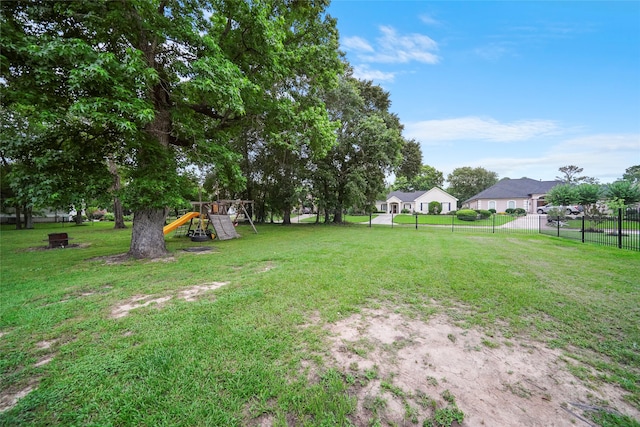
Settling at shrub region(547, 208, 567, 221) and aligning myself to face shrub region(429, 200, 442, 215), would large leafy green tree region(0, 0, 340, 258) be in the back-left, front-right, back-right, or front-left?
back-left

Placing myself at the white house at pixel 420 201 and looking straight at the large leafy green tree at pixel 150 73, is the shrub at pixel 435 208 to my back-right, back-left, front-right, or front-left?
front-left

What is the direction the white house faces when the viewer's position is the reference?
facing the viewer

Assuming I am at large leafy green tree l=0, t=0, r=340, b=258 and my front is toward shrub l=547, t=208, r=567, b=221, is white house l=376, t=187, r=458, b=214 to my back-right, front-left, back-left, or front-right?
front-left

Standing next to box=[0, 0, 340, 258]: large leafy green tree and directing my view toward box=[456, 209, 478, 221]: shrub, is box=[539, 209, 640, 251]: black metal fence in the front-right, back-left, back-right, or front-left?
front-right

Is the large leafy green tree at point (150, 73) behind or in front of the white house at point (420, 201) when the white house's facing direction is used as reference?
in front

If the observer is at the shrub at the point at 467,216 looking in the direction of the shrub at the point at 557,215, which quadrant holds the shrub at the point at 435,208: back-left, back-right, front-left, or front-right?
back-left

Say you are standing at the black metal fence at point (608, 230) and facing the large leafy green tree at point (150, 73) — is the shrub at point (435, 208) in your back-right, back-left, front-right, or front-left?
back-right

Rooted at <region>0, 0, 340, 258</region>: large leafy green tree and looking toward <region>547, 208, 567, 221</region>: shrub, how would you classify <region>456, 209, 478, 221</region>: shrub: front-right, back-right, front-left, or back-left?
front-left

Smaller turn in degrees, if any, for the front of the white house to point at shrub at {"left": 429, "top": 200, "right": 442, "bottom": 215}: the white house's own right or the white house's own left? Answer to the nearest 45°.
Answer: approximately 45° to the white house's own left

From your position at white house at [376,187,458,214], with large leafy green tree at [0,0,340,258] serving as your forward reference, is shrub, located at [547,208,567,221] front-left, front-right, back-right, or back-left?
front-left
